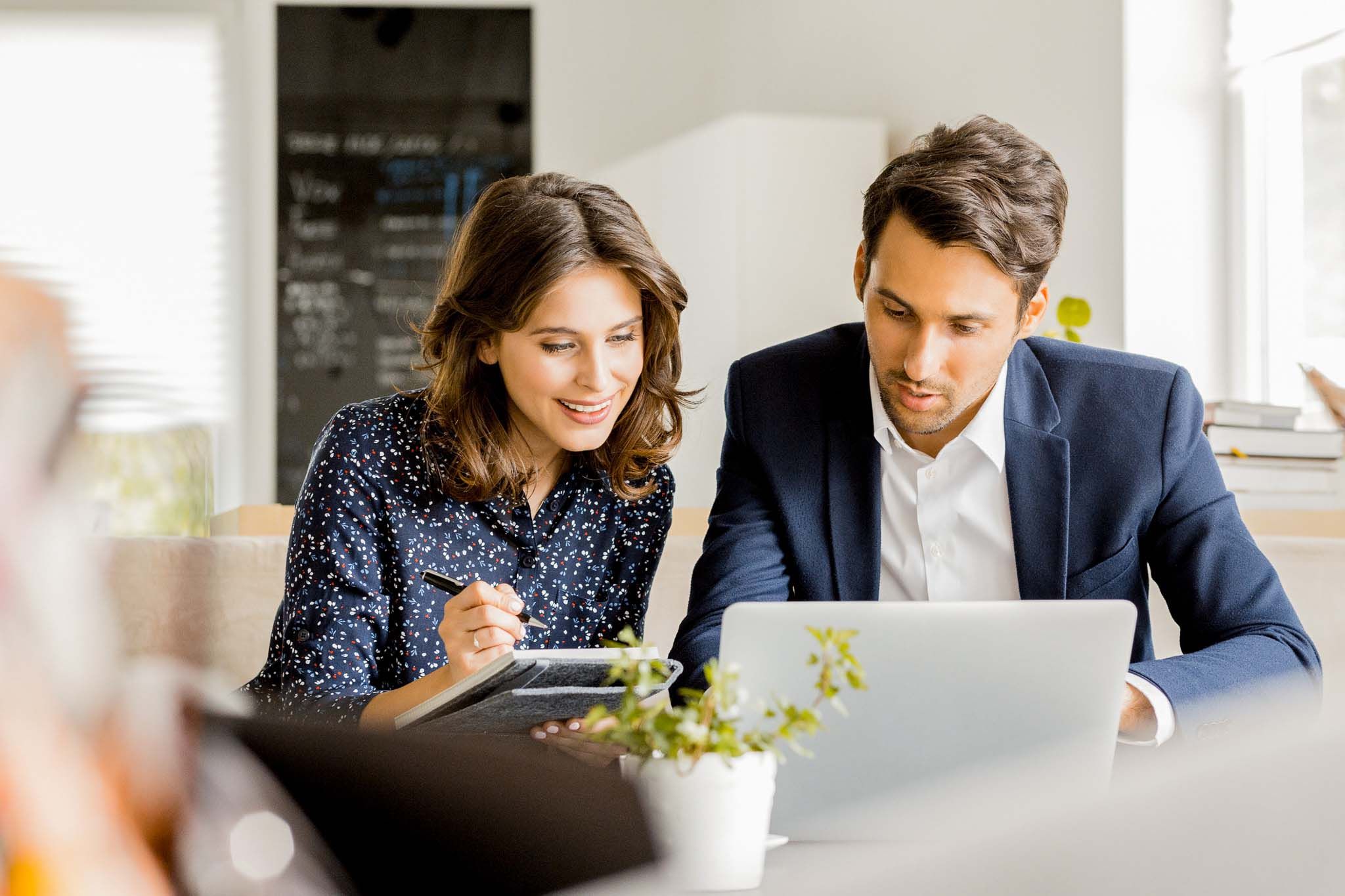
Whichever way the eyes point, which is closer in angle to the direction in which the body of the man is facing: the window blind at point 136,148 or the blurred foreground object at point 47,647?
the blurred foreground object

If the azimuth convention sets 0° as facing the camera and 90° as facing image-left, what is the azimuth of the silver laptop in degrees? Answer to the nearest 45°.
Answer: approximately 180°

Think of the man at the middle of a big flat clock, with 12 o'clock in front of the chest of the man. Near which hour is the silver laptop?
The silver laptop is roughly at 12 o'clock from the man.

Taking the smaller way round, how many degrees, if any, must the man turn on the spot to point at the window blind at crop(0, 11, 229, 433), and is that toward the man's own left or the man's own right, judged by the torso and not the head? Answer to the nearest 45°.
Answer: approximately 135° to the man's own right

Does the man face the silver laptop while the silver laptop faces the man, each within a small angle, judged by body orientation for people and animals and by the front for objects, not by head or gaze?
yes

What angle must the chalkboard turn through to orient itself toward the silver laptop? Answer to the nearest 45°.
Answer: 0° — it already faces it

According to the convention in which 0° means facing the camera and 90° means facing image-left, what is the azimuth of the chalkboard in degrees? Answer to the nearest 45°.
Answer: approximately 0°

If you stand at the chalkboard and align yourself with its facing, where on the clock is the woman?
The woman is roughly at 12 o'clock from the chalkboard.

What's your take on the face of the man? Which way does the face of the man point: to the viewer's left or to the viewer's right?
to the viewer's left

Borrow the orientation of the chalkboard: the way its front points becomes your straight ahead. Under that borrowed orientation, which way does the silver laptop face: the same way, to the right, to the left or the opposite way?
the opposite way

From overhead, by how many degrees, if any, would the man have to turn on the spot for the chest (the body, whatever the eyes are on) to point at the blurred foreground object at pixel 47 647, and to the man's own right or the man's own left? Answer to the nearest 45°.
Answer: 0° — they already face it

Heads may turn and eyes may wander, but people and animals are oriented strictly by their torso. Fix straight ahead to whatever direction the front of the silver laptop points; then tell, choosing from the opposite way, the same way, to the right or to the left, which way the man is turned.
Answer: the opposite way

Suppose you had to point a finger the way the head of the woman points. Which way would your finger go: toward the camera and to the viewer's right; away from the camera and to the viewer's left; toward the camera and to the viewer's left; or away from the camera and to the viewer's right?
toward the camera and to the viewer's right
